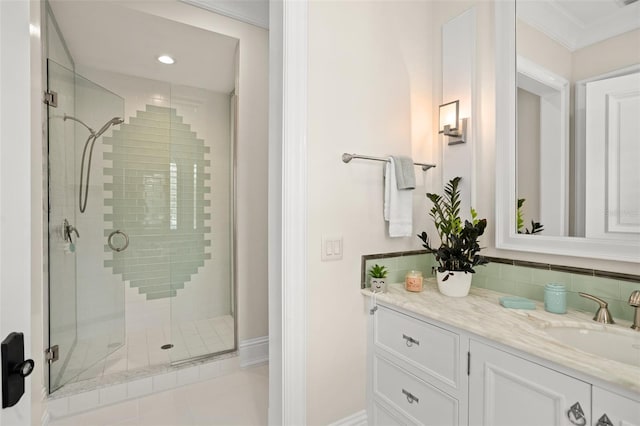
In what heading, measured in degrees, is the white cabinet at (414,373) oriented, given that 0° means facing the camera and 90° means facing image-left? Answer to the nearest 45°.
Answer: approximately 45°

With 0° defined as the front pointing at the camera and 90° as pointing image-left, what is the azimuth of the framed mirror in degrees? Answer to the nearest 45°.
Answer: approximately 45°

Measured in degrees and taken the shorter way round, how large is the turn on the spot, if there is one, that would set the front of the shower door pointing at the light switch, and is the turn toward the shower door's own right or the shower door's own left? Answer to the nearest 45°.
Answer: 0° — it already faces it

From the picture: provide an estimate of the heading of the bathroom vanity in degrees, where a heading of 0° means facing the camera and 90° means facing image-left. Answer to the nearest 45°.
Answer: approximately 45°
